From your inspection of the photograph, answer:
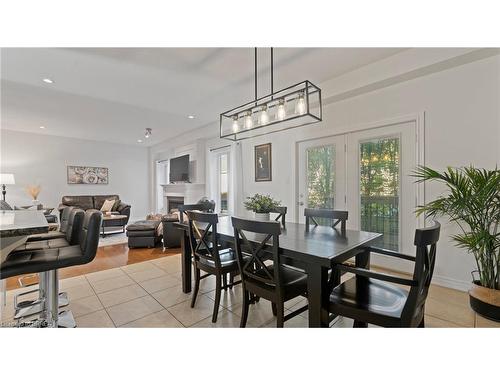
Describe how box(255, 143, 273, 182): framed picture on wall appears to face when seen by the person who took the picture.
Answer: facing the viewer and to the left of the viewer

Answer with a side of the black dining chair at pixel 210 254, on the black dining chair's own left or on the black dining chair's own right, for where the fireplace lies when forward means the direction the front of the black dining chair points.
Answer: on the black dining chair's own left

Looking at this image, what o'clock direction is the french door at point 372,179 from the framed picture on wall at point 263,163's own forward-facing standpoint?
The french door is roughly at 9 o'clock from the framed picture on wall.

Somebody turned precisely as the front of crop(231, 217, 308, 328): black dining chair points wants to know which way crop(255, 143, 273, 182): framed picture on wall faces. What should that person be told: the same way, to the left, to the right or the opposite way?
the opposite way

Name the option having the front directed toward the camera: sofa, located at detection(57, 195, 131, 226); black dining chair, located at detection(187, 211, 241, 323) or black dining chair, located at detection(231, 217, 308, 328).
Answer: the sofa

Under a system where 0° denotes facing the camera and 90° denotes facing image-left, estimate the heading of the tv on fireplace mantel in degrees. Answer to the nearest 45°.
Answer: approximately 45°

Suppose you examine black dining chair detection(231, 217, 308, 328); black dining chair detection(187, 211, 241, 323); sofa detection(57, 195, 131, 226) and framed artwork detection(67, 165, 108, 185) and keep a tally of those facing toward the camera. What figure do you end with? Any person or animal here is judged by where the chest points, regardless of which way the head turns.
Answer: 2

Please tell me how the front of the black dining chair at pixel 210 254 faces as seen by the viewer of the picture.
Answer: facing away from the viewer and to the right of the viewer

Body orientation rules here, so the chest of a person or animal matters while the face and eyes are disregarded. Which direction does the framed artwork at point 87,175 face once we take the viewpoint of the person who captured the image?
facing the viewer

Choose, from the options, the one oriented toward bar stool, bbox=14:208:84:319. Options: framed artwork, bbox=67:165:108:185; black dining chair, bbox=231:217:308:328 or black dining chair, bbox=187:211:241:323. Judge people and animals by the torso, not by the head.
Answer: the framed artwork

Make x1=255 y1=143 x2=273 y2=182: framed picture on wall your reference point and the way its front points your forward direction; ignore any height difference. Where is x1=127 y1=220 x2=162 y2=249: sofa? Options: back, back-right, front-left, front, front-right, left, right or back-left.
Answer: front-right

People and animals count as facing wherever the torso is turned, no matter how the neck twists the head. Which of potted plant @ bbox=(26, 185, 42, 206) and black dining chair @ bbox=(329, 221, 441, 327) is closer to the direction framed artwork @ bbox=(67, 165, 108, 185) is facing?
the black dining chair

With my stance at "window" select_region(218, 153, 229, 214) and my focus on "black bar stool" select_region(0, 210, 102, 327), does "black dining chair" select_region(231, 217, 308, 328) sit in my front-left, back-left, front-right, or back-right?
front-left

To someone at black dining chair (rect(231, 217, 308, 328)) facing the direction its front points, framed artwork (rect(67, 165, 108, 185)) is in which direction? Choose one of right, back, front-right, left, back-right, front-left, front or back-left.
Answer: left

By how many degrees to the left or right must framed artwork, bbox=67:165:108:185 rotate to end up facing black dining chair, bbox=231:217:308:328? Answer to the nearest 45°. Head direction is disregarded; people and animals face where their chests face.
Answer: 0° — it already faces it

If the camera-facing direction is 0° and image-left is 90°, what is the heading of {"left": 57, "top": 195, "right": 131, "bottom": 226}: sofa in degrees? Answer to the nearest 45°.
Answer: approximately 0°

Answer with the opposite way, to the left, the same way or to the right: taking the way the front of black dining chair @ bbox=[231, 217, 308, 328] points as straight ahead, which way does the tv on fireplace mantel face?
the opposite way
